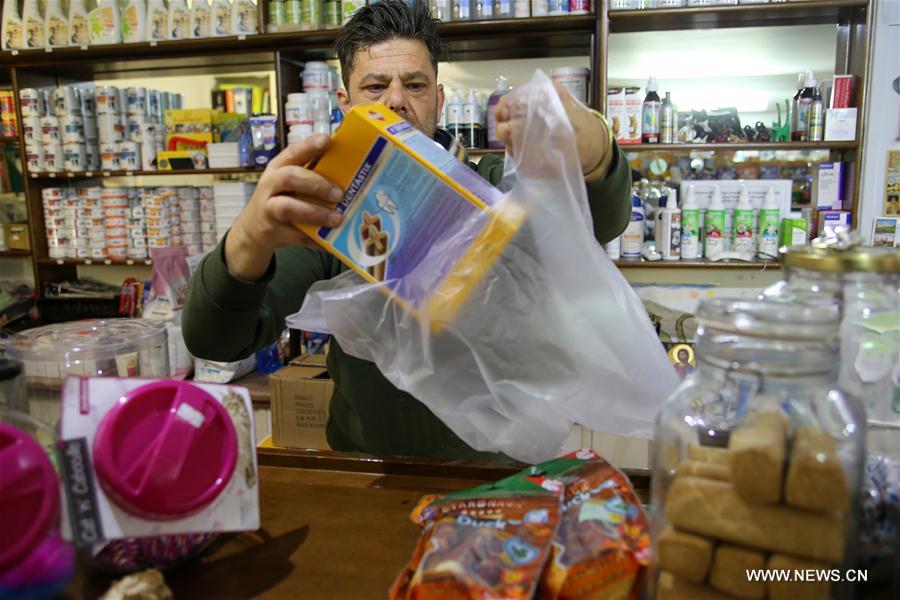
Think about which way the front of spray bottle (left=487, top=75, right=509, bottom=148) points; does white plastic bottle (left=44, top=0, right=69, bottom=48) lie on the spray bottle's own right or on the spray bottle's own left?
on the spray bottle's own right

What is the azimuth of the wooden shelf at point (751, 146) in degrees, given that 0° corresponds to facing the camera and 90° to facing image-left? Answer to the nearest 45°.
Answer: approximately 0°

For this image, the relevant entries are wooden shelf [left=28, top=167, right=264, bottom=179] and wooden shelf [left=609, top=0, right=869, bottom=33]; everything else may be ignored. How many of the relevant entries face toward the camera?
2

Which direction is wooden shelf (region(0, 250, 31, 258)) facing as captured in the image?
toward the camera

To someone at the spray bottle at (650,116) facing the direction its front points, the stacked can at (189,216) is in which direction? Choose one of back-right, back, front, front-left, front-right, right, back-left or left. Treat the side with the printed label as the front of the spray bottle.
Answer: right

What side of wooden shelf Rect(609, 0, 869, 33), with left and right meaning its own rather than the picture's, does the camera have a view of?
front

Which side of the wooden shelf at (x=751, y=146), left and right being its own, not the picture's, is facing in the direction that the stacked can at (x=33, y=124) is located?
right

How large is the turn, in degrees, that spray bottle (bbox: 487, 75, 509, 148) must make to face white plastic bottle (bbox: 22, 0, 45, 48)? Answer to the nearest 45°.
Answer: approximately 90° to its right

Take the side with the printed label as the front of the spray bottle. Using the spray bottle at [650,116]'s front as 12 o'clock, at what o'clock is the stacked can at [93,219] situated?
The stacked can is roughly at 3 o'clock from the spray bottle.
